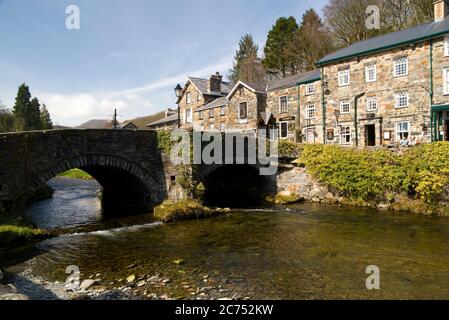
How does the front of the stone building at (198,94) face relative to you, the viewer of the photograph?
facing the viewer and to the left of the viewer

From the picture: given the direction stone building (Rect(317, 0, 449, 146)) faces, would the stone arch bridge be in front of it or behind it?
in front

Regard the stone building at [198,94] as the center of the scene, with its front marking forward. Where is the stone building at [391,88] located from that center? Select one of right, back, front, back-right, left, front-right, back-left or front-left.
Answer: left

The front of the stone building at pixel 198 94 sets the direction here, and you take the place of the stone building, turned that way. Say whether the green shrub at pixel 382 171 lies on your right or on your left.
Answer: on your left

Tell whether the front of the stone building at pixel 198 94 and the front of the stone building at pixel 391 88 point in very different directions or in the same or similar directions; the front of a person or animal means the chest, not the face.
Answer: same or similar directions

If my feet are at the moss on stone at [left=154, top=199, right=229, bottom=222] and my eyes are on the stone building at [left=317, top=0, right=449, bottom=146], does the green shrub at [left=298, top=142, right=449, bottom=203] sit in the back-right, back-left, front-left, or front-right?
front-right

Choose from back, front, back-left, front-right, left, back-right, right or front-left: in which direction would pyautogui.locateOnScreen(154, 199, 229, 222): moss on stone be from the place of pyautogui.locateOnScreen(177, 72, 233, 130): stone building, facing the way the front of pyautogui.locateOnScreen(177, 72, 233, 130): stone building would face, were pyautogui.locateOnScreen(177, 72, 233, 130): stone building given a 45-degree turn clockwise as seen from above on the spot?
left

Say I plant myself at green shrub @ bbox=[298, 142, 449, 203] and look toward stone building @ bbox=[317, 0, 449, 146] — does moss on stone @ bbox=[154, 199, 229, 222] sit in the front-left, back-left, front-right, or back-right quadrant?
back-left

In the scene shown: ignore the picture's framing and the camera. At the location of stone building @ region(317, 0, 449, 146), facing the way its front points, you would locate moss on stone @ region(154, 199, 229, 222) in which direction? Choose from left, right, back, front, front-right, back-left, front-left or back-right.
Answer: front
